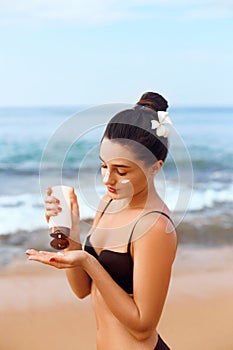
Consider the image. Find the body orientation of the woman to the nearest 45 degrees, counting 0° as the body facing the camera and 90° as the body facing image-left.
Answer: approximately 45°
